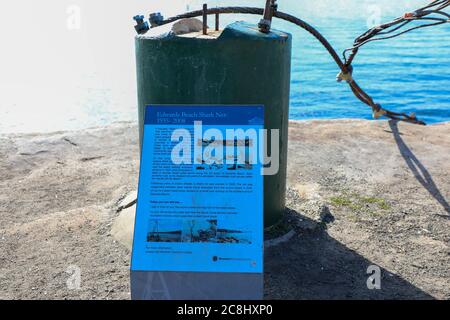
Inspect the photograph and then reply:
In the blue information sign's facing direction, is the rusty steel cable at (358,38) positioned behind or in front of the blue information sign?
behind

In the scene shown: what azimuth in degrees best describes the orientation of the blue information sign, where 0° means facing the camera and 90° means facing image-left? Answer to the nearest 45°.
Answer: approximately 0°

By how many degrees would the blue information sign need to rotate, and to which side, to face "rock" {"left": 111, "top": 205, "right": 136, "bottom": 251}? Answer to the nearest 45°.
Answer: approximately 135° to its right

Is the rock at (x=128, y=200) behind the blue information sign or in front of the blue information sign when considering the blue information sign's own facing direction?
behind

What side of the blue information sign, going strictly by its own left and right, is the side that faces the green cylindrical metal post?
back
